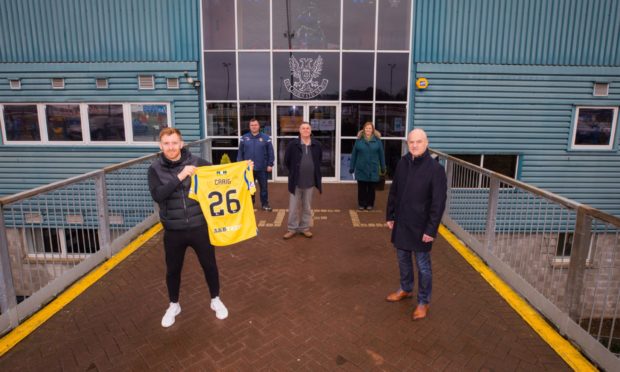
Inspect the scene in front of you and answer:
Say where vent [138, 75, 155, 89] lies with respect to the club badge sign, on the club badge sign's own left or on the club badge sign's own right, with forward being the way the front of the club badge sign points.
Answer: on the club badge sign's own right

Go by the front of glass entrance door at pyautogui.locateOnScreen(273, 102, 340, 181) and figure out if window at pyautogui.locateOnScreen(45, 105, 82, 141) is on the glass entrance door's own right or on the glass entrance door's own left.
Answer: on the glass entrance door's own right

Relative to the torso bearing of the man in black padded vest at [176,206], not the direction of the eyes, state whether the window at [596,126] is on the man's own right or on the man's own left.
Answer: on the man's own left

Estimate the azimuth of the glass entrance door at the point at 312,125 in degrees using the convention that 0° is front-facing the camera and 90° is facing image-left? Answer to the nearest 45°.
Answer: approximately 0°

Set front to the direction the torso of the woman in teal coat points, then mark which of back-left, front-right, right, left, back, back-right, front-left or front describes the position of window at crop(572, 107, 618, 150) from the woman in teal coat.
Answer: back-left

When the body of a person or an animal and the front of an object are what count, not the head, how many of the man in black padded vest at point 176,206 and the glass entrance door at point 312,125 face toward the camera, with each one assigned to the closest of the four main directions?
2

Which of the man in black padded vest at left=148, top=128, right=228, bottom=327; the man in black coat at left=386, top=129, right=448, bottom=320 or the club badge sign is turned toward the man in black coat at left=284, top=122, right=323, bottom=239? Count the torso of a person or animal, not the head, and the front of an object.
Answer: the club badge sign

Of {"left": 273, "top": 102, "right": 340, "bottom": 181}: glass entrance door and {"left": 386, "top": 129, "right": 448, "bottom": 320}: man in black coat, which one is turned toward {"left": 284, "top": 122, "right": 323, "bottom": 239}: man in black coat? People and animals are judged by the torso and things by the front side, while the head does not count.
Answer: the glass entrance door
